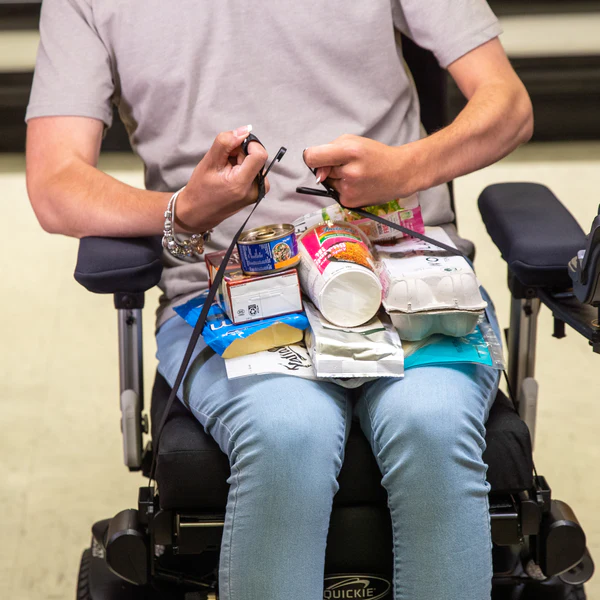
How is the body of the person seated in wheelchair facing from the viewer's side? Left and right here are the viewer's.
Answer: facing the viewer

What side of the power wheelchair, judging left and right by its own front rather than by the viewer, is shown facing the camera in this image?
front
